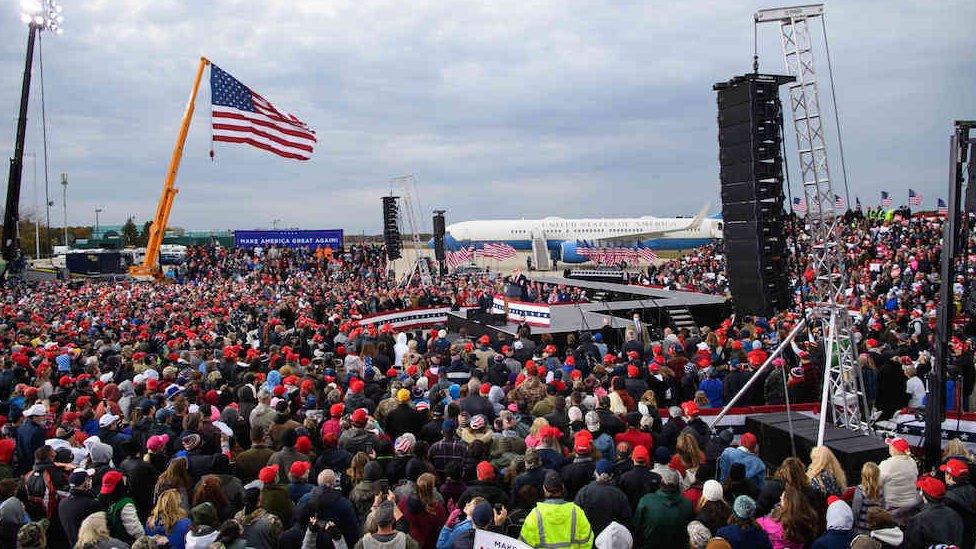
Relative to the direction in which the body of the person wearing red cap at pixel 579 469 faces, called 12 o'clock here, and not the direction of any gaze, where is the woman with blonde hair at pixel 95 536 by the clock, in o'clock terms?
The woman with blonde hair is roughly at 8 o'clock from the person wearing red cap.

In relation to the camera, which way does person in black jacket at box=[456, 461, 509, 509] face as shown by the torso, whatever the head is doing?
away from the camera

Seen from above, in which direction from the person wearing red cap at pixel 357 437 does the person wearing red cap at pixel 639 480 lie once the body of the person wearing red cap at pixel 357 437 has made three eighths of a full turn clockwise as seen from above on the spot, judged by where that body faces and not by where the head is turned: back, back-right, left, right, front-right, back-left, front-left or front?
front

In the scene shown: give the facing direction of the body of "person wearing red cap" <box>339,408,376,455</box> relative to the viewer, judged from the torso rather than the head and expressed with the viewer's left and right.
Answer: facing away from the viewer

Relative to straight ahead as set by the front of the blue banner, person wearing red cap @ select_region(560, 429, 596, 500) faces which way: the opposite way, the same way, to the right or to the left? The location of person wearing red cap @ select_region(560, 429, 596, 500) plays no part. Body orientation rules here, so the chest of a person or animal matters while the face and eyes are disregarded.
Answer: the opposite way

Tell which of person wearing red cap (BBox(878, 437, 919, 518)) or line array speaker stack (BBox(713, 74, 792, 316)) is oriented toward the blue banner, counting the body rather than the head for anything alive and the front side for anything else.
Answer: the person wearing red cap

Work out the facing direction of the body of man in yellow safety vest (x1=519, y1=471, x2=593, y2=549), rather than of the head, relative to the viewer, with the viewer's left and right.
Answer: facing away from the viewer

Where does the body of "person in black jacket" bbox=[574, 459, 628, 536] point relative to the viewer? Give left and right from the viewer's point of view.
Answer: facing away from the viewer

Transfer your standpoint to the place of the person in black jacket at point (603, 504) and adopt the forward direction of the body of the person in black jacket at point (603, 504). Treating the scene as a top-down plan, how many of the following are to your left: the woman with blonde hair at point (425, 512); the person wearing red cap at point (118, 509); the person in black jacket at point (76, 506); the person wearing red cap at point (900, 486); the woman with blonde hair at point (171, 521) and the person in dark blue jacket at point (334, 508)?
5

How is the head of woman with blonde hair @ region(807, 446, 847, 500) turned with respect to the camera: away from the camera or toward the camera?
away from the camera

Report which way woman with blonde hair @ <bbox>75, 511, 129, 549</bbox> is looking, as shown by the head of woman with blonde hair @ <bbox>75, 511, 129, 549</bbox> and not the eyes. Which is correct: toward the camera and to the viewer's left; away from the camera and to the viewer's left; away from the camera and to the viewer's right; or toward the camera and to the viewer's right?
away from the camera and to the viewer's right

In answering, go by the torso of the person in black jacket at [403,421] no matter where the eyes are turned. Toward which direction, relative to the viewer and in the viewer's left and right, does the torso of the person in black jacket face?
facing away from the viewer
